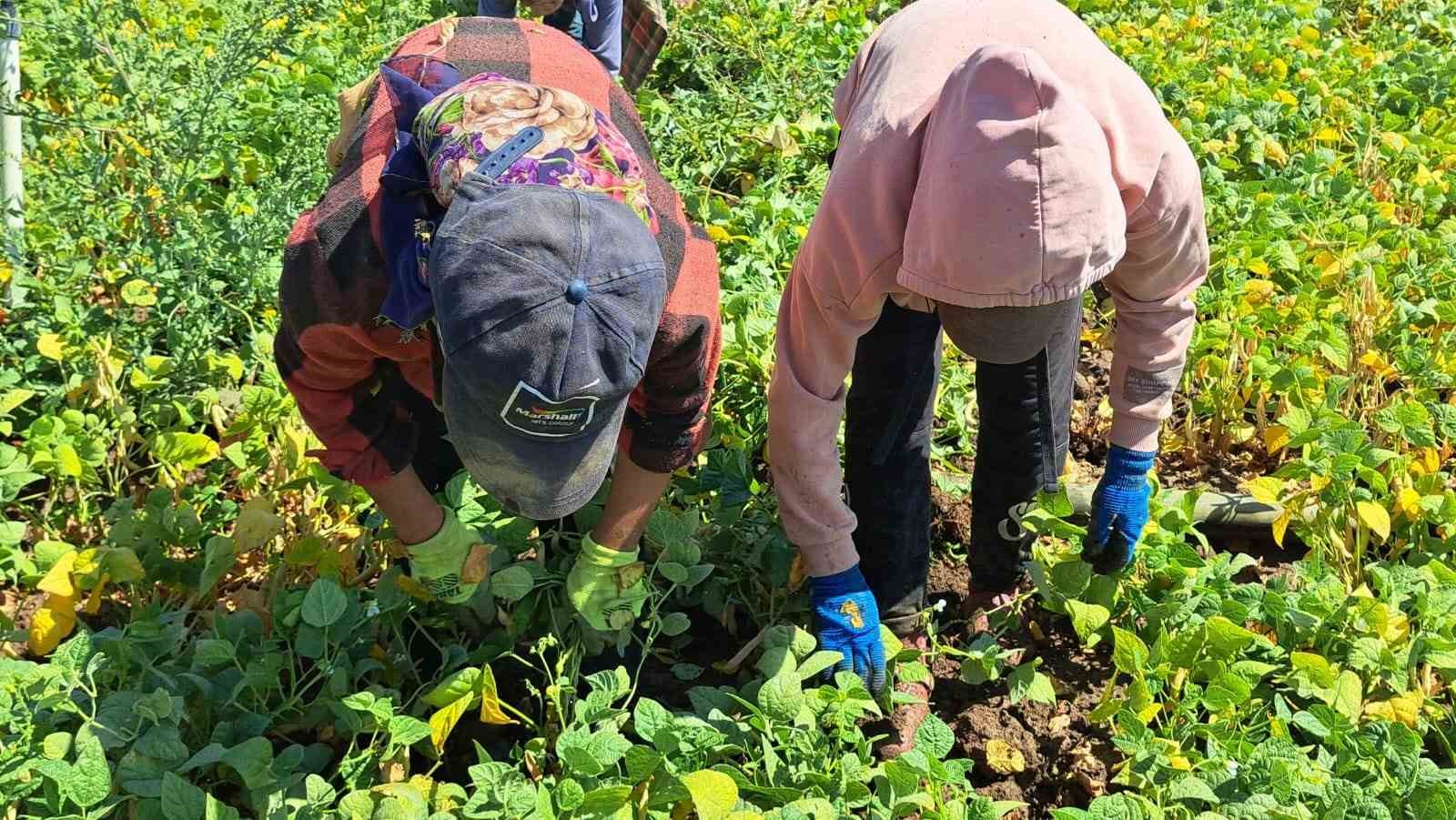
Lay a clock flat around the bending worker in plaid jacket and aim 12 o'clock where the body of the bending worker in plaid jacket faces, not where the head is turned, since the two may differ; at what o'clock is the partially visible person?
The partially visible person is roughly at 6 o'clock from the bending worker in plaid jacket.

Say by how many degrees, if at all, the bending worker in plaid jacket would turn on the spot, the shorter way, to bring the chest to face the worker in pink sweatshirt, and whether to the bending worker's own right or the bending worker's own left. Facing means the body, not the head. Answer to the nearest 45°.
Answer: approximately 90° to the bending worker's own left

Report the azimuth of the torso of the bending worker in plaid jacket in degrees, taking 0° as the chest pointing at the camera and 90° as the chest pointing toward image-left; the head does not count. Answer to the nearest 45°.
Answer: approximately 0°

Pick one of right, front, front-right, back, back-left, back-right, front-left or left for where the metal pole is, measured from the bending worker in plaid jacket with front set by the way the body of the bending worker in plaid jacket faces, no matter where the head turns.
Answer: back-right
